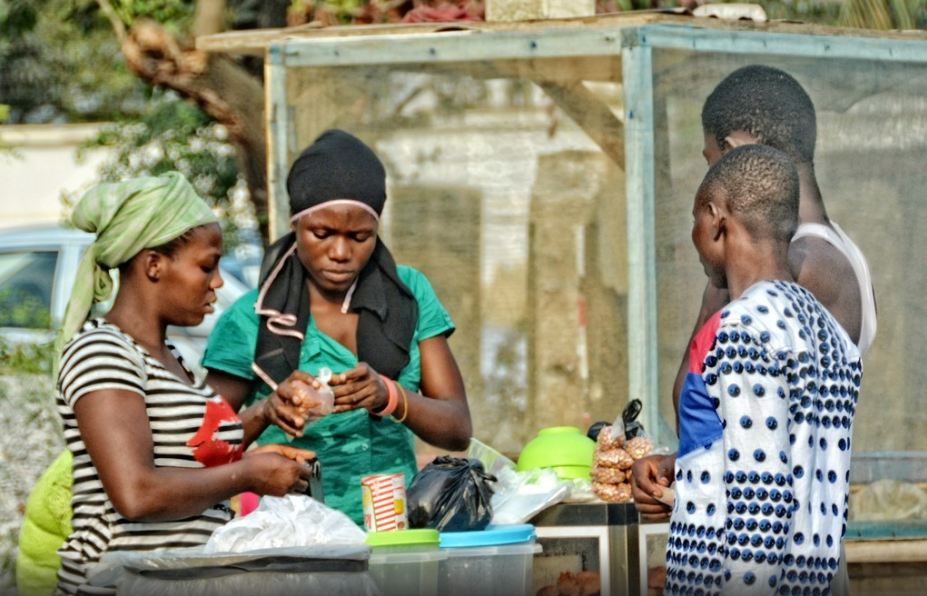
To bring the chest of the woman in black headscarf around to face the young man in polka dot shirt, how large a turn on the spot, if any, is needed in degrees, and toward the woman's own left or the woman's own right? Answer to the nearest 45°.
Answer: approximately 45° to the woman's own left

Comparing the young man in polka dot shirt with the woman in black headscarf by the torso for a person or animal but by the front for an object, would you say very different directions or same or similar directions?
very different directions

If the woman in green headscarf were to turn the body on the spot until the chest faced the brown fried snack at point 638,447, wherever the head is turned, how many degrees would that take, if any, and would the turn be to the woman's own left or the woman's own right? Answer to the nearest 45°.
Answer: approximately 45° to the woman's own left

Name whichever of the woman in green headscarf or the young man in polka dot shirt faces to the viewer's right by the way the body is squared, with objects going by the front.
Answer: the woman in green headscarf

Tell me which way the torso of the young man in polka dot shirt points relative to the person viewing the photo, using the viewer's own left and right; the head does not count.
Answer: facing away from the viewer and to the left of the viewer

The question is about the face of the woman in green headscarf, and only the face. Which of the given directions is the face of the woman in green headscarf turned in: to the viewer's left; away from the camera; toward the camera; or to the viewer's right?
to the viewer's right

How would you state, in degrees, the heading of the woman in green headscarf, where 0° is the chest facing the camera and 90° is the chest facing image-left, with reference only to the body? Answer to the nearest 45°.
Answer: approximately 270°

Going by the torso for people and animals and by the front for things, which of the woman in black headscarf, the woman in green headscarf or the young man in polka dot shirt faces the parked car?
the young man in polka dot shirt

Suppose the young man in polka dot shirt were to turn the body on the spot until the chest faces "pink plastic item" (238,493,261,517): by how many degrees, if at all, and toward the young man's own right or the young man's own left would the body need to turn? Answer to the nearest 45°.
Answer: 0° — they already face it
